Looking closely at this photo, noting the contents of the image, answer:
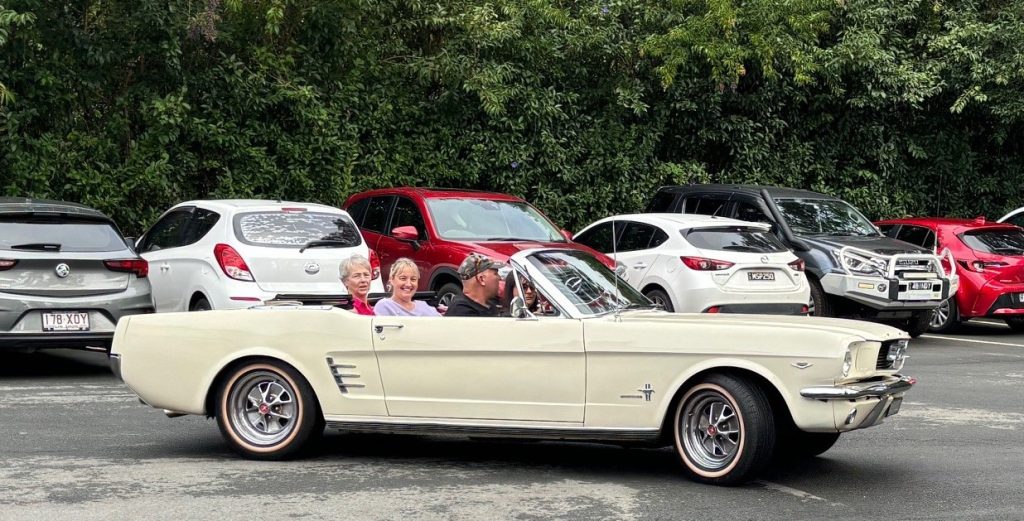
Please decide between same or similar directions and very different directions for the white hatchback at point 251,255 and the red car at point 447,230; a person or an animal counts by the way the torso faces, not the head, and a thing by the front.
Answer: very different directions

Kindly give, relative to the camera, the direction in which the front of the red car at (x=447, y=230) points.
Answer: facing the viewer and to the right of the viewer

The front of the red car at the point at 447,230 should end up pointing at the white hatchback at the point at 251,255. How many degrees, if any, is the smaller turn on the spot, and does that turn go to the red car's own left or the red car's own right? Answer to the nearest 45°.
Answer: approximately 90° to the red car's own right

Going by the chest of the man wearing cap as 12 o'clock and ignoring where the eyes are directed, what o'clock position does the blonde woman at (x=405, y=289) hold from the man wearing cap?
The blonde woman is roughly at 7 o'clock from the man wearing cap.

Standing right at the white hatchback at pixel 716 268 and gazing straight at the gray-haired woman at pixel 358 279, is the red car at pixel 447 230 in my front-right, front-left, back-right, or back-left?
front-right

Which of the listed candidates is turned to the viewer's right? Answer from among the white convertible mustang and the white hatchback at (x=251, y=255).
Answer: the white convertible mustang

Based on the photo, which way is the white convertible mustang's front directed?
to the viewer's right

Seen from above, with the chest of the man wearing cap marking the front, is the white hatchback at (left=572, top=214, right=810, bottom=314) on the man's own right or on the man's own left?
on the man's own left

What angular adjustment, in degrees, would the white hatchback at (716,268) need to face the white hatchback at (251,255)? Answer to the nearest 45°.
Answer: approximately 90° to its left

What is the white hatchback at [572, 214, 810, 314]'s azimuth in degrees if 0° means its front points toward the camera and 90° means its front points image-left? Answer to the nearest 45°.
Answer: approximately 135°

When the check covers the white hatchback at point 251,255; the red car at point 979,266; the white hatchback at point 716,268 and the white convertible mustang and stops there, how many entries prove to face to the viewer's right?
1

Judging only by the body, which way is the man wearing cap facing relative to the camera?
to the viewer's right

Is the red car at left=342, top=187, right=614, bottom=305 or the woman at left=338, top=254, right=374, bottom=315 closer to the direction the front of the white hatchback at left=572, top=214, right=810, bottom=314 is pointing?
the red car
